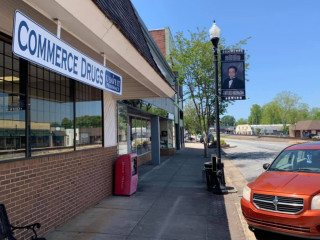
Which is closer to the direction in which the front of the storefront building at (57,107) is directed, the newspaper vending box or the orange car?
the orange car

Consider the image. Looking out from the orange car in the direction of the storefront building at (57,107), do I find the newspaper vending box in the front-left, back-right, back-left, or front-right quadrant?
front-right

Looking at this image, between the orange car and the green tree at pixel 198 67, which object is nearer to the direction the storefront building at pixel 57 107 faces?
the orange car

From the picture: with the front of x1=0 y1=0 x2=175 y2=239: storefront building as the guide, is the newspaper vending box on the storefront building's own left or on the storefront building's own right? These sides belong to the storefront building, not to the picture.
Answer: on the storefront building's own left

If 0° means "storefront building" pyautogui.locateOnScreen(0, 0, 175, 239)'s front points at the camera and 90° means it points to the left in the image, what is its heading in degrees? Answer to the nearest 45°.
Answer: approximately 315°

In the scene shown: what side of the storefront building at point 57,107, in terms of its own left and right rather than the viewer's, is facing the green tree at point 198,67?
left
